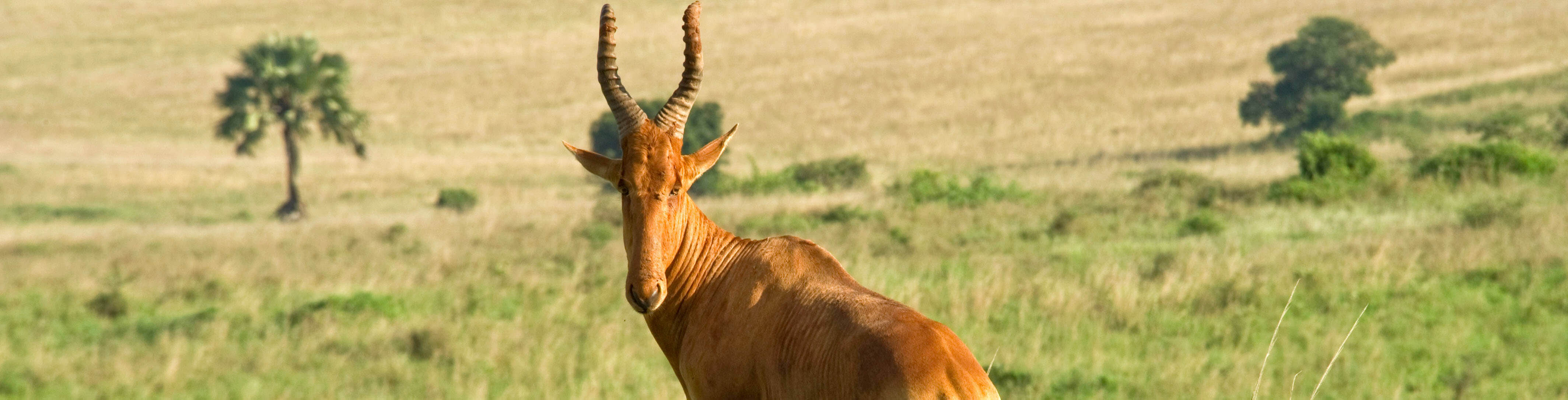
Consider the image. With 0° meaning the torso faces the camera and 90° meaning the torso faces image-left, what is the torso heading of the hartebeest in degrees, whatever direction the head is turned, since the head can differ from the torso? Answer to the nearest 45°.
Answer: approximately 135°

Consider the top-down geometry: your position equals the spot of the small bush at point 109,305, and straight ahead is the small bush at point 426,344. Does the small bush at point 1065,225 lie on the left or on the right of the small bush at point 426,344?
left

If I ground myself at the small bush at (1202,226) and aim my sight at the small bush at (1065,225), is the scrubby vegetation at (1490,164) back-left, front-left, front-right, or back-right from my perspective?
back-right

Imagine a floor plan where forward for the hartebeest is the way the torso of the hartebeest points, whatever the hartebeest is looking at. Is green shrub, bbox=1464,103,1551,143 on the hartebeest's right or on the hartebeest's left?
on the hartebeest's right

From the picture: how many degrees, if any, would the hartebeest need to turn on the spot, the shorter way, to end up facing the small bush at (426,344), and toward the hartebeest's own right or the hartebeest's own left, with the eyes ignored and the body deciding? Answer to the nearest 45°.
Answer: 0° — it already faces it

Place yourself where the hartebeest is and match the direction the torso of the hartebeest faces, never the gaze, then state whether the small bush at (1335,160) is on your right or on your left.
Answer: on your right

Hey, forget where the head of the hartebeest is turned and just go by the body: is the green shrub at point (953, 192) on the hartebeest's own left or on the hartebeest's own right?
on the hartebeest's own right

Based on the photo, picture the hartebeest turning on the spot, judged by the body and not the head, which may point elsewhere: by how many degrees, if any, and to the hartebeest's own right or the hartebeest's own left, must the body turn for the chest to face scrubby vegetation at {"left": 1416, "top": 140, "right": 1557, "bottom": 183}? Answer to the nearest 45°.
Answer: approximately 90° to the hartebeest's own right

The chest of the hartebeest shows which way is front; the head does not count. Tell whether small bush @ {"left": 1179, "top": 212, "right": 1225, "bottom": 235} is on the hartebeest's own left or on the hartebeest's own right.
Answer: on the hartebeest's own right
